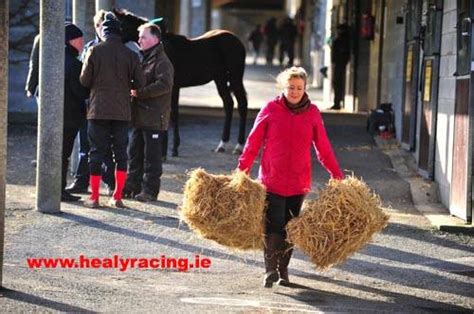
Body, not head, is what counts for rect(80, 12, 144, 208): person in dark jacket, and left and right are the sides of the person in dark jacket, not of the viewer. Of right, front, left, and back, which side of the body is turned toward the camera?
back

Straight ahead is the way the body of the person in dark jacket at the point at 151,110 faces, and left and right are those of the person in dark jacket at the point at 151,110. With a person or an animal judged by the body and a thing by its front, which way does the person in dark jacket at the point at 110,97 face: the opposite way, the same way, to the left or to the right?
to the right

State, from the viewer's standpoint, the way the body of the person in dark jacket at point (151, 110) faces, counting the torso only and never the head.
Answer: to the viewer's left

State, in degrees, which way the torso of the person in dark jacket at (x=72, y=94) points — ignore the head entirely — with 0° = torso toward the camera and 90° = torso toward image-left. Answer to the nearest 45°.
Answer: approximately 270°

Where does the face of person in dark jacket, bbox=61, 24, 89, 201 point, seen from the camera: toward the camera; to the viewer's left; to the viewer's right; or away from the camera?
to the viewer's right

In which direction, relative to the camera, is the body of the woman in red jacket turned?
toward the camera

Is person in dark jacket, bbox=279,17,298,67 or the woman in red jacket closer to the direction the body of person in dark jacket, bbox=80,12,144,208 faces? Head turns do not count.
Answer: the person in dark jacket

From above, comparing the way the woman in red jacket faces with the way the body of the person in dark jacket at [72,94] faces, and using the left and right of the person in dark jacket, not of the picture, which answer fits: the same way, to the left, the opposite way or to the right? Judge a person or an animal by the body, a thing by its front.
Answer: to the right

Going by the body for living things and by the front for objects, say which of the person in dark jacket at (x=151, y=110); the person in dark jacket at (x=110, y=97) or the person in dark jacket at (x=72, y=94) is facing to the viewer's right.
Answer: the person in dark jacket at (x=72, y=94)
